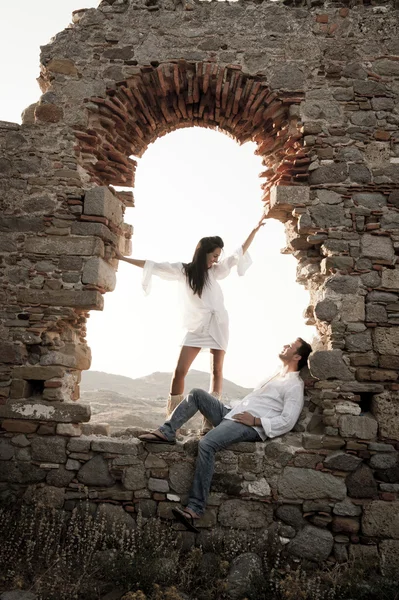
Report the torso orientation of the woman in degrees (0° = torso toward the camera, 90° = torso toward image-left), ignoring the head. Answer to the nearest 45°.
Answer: approximately 315°
